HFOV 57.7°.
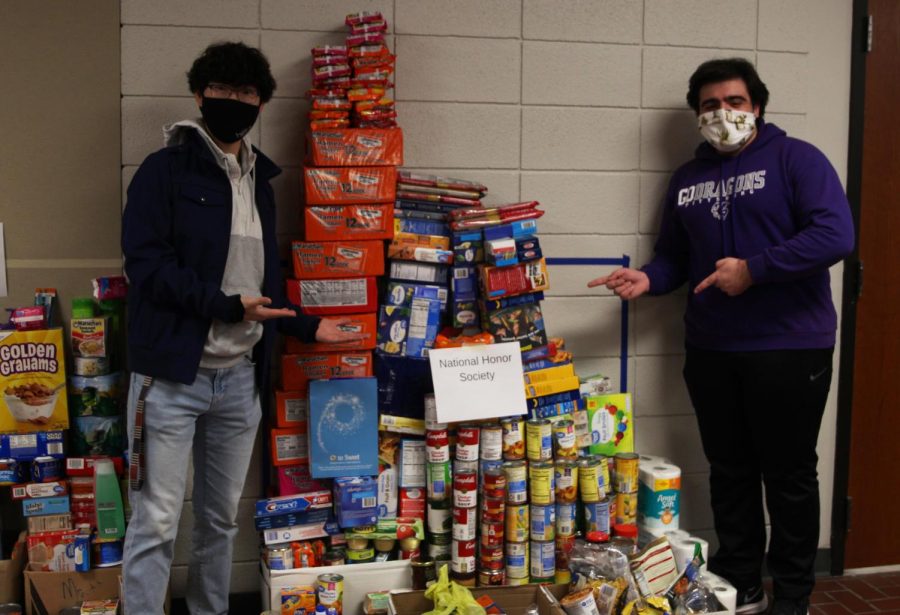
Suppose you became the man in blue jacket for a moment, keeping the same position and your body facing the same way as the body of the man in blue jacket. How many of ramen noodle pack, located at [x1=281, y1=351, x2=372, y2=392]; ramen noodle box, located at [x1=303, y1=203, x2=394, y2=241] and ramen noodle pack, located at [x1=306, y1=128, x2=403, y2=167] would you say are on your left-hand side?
3

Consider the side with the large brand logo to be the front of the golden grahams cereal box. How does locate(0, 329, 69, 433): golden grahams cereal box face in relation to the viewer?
toward the camera

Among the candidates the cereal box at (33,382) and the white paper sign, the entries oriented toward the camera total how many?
2

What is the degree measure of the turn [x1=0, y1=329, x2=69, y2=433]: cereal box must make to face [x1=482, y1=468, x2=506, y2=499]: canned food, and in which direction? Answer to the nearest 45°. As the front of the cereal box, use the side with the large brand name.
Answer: approximately 45° to its left

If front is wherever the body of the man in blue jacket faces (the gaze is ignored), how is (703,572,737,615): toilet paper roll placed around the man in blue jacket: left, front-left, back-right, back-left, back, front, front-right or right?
front-left

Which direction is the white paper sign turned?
toward the camera

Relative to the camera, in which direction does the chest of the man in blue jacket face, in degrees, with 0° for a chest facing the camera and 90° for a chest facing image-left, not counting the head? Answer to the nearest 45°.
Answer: approximately 315°

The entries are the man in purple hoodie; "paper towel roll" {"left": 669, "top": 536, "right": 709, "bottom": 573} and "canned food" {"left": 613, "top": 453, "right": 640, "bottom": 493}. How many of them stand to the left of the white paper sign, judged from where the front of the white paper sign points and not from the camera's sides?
3
